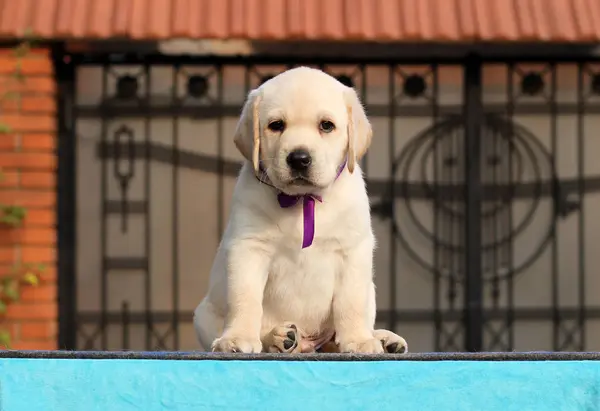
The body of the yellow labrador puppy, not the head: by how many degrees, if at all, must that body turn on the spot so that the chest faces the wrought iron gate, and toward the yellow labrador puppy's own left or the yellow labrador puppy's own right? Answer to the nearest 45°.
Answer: approximately 180°

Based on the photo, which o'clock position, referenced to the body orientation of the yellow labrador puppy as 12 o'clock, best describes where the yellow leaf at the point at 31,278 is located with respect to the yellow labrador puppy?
The yellow leaf is roughly at 5 o'clock from the yellow labrador puppy.

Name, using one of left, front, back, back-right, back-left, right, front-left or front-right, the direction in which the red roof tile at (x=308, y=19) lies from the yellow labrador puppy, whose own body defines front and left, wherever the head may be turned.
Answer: back

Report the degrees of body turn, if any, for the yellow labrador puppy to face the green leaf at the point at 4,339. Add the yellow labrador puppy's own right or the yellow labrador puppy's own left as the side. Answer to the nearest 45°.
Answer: approximately 135° to the yellow labrador puppy's own right

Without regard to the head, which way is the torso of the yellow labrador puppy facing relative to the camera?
toward the camera
